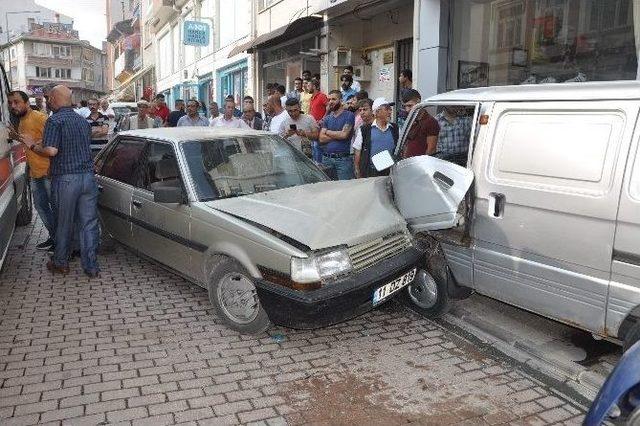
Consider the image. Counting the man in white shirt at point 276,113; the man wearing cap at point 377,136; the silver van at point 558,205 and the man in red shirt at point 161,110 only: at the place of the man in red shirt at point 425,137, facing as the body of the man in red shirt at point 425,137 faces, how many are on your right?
3

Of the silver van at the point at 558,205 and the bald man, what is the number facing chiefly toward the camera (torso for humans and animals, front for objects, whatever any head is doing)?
0

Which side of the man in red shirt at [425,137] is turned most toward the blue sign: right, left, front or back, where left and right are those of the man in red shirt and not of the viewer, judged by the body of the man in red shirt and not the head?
right

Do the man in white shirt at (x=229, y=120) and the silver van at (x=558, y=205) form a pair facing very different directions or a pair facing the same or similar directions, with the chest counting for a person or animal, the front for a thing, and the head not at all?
very different directions

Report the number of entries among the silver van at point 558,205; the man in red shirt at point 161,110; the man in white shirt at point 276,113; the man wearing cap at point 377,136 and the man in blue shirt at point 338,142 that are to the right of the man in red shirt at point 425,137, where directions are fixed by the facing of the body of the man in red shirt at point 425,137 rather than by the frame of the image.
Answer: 4

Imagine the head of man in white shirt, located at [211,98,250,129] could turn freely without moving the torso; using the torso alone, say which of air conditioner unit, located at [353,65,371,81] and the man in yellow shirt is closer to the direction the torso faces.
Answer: the man in yellow shirt

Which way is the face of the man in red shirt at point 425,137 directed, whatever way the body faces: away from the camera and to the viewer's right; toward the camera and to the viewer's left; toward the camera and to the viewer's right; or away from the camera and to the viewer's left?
toward the camera and to the viewer's left

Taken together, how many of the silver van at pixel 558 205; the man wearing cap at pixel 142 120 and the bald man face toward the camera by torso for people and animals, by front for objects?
1

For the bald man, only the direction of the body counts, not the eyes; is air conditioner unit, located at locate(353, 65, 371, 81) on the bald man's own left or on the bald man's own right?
on the bald man's own right
